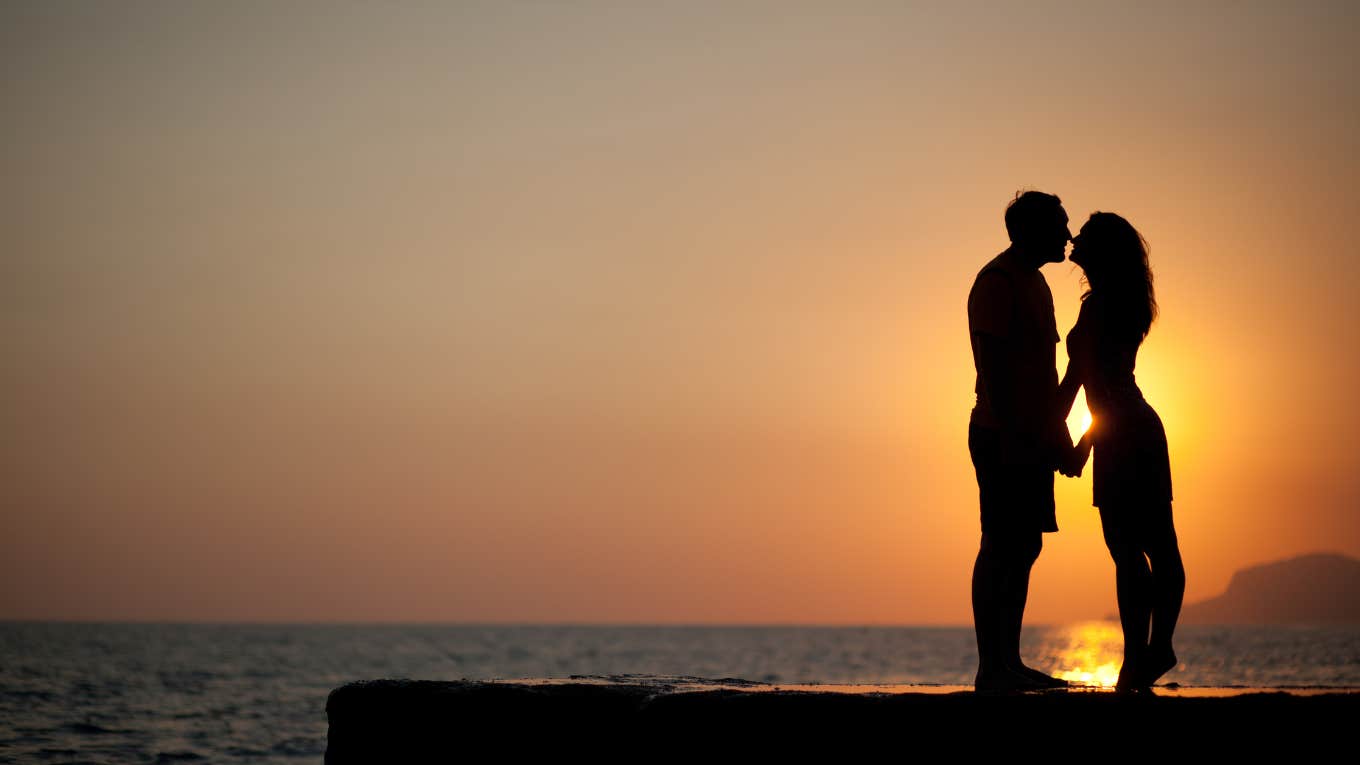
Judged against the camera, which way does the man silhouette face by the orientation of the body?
to the viewer's right

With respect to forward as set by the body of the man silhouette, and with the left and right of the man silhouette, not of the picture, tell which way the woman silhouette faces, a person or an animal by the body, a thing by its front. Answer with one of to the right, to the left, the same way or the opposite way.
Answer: the opposite way

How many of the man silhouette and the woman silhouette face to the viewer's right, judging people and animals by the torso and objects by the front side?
1

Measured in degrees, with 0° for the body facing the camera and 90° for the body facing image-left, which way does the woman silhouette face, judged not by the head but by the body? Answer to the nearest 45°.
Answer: approximately 90°
